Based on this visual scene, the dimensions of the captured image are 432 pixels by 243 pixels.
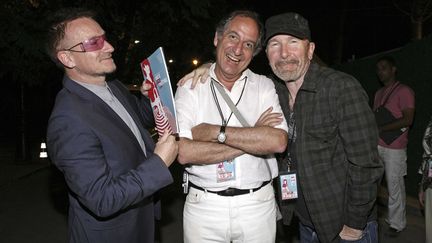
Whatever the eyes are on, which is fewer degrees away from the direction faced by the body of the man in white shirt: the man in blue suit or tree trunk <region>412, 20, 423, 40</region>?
the man in blue suit

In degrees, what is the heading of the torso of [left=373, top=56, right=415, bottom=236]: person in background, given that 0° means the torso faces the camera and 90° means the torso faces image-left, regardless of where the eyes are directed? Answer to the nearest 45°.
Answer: approximately 45°

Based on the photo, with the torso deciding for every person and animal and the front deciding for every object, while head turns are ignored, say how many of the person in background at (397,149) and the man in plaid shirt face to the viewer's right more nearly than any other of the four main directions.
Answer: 0

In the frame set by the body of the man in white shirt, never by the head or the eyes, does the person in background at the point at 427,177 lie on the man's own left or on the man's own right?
on the man's own left

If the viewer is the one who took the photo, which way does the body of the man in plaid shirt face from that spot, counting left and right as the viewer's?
facing the viewer and to the left of the viewer

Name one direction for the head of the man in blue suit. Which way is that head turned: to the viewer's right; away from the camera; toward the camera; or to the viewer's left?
to the viewer's right

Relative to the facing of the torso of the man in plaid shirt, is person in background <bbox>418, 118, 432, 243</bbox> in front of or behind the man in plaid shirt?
behind

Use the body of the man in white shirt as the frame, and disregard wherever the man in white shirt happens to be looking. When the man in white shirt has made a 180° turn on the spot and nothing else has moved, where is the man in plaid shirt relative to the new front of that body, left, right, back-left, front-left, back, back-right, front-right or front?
right

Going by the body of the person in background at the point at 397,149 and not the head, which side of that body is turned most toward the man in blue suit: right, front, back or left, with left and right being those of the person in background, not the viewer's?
front

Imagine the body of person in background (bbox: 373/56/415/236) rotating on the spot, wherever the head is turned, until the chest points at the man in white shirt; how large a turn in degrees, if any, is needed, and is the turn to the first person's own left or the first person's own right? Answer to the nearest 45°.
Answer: approximately 45° to the first person's own left

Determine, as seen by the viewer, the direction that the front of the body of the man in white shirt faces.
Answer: toward the camera

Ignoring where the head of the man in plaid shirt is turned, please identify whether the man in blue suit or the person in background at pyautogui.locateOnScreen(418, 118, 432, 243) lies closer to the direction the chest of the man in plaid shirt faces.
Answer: the man in blue suit

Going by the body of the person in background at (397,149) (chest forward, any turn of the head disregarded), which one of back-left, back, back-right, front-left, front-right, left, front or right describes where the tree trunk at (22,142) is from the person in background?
front-right
